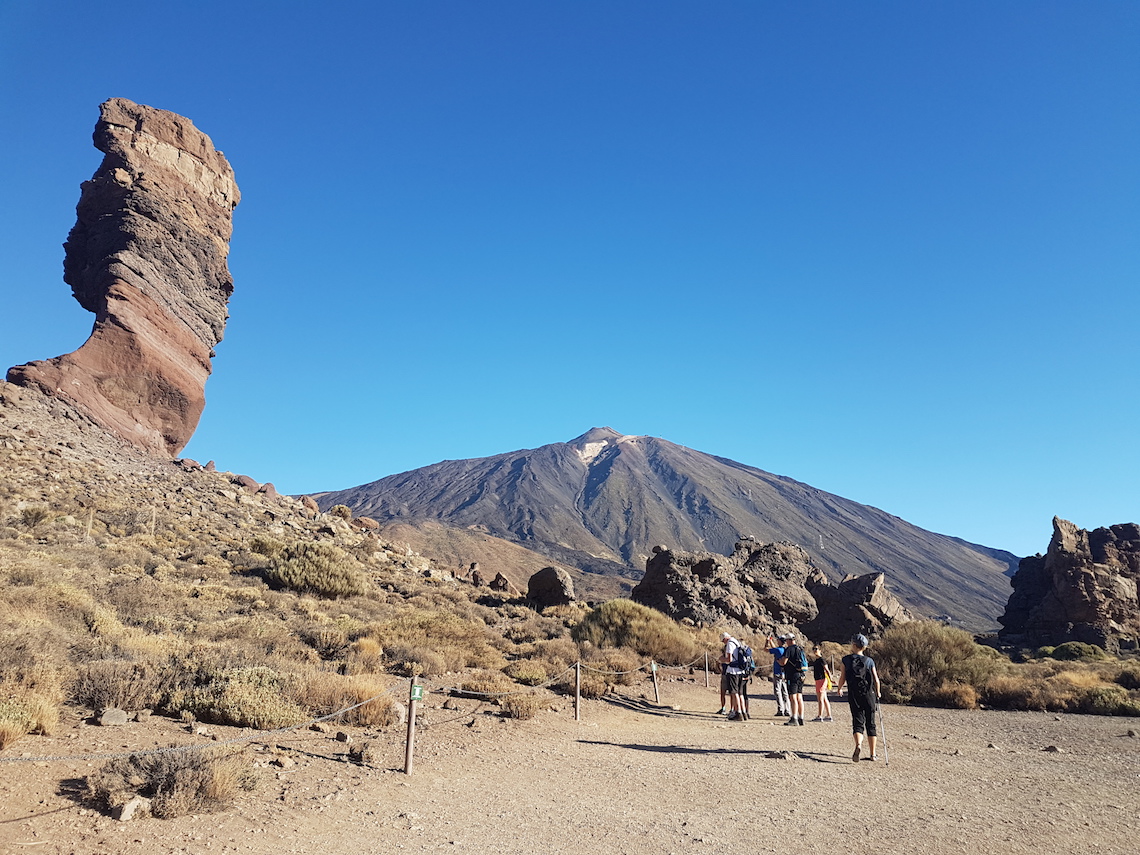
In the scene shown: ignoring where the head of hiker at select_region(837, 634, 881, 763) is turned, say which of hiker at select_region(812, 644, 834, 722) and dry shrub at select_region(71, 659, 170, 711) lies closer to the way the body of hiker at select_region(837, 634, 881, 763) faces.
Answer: the hiker

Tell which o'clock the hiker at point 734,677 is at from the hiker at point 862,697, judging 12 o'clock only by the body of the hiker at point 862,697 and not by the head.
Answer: the hiker at point 734,677 is roughly at 11 o'clock from the hiker at point 862,697.

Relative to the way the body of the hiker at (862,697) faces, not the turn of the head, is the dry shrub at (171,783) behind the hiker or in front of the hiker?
behind

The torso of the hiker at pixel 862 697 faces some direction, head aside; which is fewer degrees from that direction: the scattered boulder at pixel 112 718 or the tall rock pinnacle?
the tall rock pinnacle

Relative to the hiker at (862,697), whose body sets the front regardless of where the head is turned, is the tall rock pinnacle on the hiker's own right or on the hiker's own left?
on the hiker's own left

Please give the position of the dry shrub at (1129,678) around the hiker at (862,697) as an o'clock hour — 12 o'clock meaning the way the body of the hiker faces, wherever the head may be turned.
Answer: The dry shrub is roughly at 1 o'clock from the hiker.

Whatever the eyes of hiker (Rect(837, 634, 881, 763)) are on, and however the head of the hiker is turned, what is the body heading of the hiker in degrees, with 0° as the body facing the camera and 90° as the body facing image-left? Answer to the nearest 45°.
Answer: approximately 180°

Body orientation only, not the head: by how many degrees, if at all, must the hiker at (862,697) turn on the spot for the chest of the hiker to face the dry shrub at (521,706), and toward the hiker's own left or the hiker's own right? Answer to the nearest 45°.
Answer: approximately 90° to the hiker's own left
